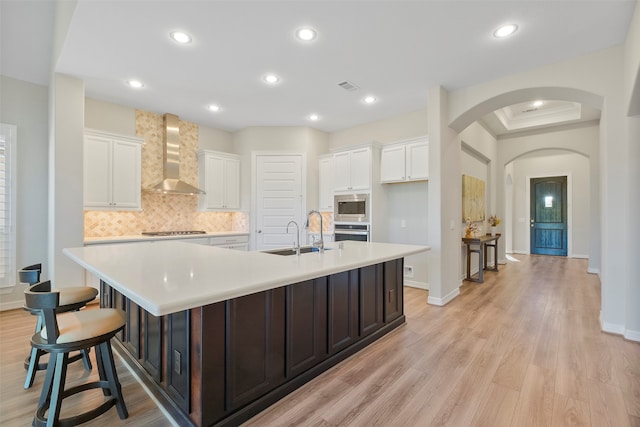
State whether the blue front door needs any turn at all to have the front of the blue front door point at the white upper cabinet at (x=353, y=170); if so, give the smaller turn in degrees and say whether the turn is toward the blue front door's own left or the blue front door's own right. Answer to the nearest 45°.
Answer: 0° — it already faces it

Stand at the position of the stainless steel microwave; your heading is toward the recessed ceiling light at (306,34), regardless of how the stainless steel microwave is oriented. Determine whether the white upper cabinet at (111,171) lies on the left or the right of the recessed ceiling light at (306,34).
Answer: right

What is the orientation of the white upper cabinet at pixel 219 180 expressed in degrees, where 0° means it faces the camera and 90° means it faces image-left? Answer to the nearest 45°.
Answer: approximately 315°

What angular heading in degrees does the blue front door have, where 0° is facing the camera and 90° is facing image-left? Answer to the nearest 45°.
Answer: approximately 0°

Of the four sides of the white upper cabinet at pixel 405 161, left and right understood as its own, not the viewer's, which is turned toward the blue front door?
back

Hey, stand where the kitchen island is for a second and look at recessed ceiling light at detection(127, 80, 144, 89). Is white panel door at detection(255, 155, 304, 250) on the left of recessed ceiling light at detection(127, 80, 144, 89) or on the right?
right

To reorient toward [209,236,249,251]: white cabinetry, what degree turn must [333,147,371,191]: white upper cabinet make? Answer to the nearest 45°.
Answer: approximately 45° to its right

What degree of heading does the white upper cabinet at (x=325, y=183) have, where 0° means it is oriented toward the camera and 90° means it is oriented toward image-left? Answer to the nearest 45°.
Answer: approximately 45°
